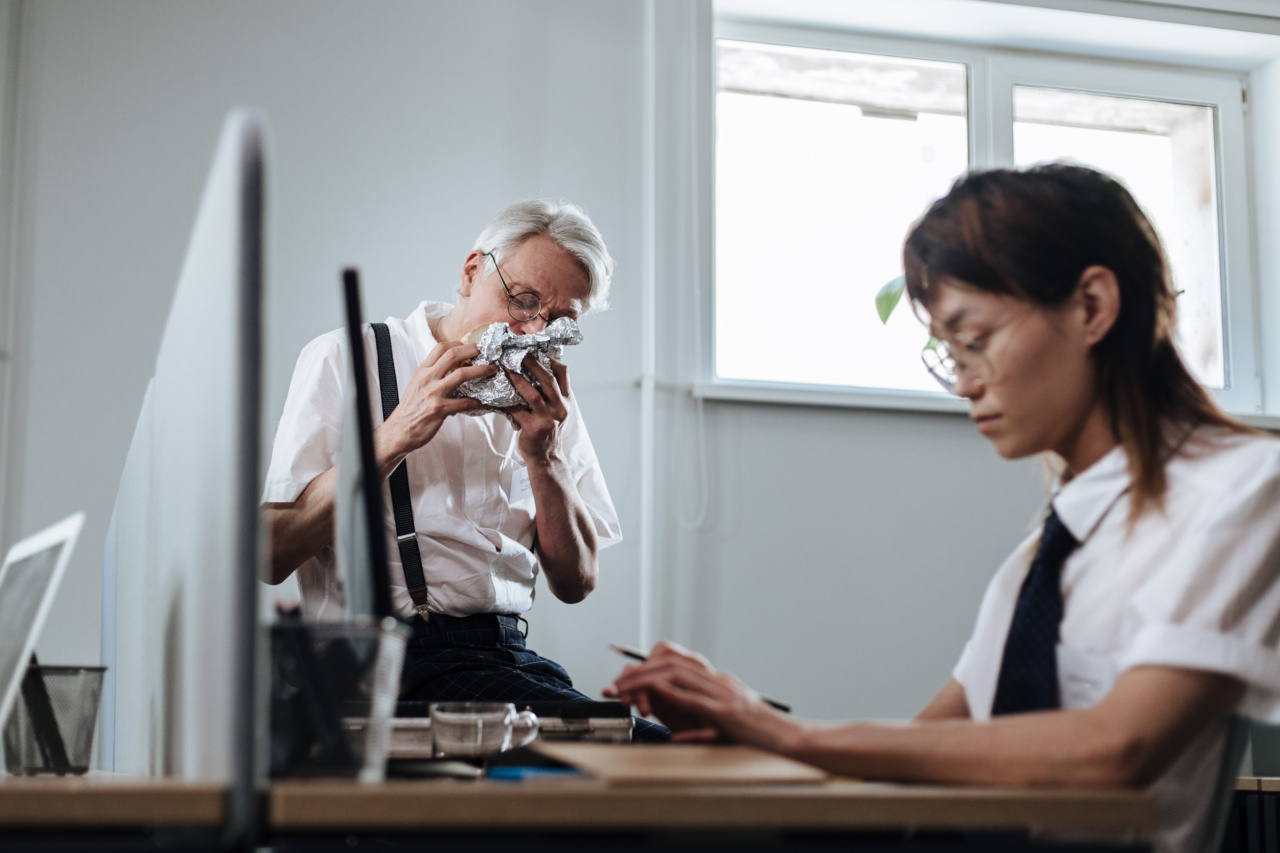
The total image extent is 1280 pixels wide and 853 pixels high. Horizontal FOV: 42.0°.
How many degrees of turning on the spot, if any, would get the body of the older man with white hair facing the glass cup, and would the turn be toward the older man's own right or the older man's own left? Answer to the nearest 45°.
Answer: approximately 45° to the older man's own right

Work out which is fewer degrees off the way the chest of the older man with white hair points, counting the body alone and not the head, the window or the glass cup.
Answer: the glass cup

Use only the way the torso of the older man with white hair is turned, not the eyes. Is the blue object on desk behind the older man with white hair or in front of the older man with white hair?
in front

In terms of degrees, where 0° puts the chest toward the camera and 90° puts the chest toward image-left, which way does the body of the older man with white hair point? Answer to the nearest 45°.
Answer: approximately 315°

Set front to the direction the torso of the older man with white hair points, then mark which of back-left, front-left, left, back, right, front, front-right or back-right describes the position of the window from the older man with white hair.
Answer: left
